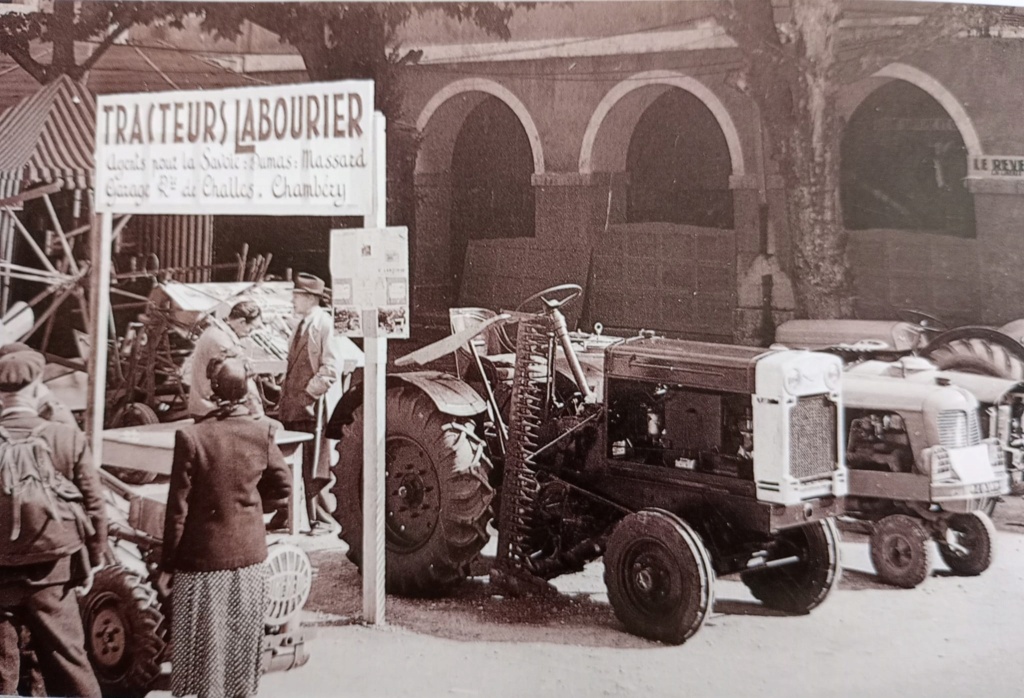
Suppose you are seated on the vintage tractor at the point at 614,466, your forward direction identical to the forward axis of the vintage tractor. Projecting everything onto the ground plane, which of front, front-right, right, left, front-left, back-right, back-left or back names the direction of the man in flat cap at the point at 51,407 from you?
back-right

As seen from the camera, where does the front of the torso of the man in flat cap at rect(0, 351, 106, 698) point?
away from the camera

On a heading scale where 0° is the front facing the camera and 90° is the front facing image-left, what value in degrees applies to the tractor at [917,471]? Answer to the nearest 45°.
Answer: approximately 315°

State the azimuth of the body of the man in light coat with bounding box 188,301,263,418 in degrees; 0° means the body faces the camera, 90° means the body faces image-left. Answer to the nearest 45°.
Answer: approximately 270°

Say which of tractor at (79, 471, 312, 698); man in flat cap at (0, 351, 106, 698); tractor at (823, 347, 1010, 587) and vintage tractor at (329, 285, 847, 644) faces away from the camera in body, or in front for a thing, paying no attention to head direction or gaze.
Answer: the man in flat cap

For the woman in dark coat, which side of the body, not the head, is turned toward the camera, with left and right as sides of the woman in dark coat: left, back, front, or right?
back

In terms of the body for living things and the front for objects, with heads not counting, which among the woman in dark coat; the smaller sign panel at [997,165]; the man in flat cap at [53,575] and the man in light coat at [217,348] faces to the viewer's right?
the man in light coat at [217,348]

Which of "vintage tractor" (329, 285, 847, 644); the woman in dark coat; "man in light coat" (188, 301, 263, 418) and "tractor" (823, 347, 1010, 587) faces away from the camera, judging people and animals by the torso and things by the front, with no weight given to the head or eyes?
the woman in dark coat

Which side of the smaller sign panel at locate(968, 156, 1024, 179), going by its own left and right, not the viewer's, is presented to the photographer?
front

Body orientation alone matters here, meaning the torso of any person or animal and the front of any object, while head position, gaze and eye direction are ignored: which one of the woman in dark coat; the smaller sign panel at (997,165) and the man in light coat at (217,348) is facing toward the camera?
the smaller sign panel

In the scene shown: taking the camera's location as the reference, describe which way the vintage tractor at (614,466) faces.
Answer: facing the viewer and to the right of the viewer

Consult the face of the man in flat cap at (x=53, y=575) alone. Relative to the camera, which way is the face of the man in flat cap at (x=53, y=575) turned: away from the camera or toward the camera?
away from the camera
